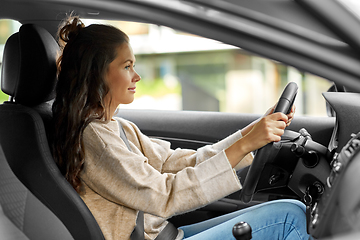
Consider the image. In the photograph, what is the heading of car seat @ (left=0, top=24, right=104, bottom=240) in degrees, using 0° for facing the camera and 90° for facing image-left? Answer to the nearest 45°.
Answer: approximately 270°

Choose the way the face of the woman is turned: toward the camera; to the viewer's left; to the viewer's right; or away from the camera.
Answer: to the viewer's right

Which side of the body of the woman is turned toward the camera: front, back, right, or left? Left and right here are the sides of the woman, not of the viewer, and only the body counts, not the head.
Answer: right
